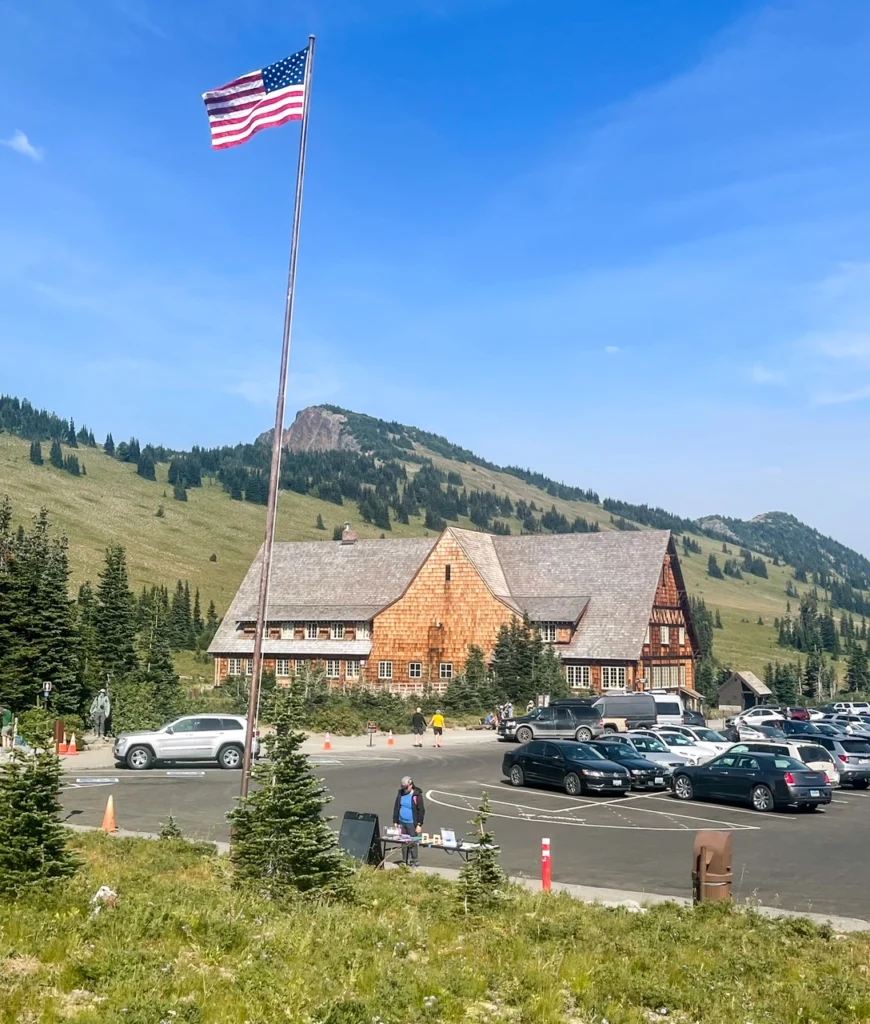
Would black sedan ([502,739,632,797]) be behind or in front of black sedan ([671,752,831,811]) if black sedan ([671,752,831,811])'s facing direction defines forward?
in front

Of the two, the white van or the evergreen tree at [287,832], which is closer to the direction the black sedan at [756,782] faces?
the white van

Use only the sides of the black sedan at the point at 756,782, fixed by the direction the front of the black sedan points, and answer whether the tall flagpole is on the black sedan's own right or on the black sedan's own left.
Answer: on the black sedan's own left

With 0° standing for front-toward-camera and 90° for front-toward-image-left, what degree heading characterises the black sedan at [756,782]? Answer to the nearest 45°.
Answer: approximately 135°

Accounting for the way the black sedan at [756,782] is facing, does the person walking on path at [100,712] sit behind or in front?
in front

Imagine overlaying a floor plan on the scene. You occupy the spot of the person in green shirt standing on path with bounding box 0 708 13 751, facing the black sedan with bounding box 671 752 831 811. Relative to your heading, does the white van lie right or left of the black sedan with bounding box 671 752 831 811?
left

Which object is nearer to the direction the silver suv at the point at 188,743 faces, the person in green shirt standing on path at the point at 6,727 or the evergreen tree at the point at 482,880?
the person in green shirt standing on path

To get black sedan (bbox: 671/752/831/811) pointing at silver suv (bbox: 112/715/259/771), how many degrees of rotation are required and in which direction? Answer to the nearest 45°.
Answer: approximately 45° to its left
